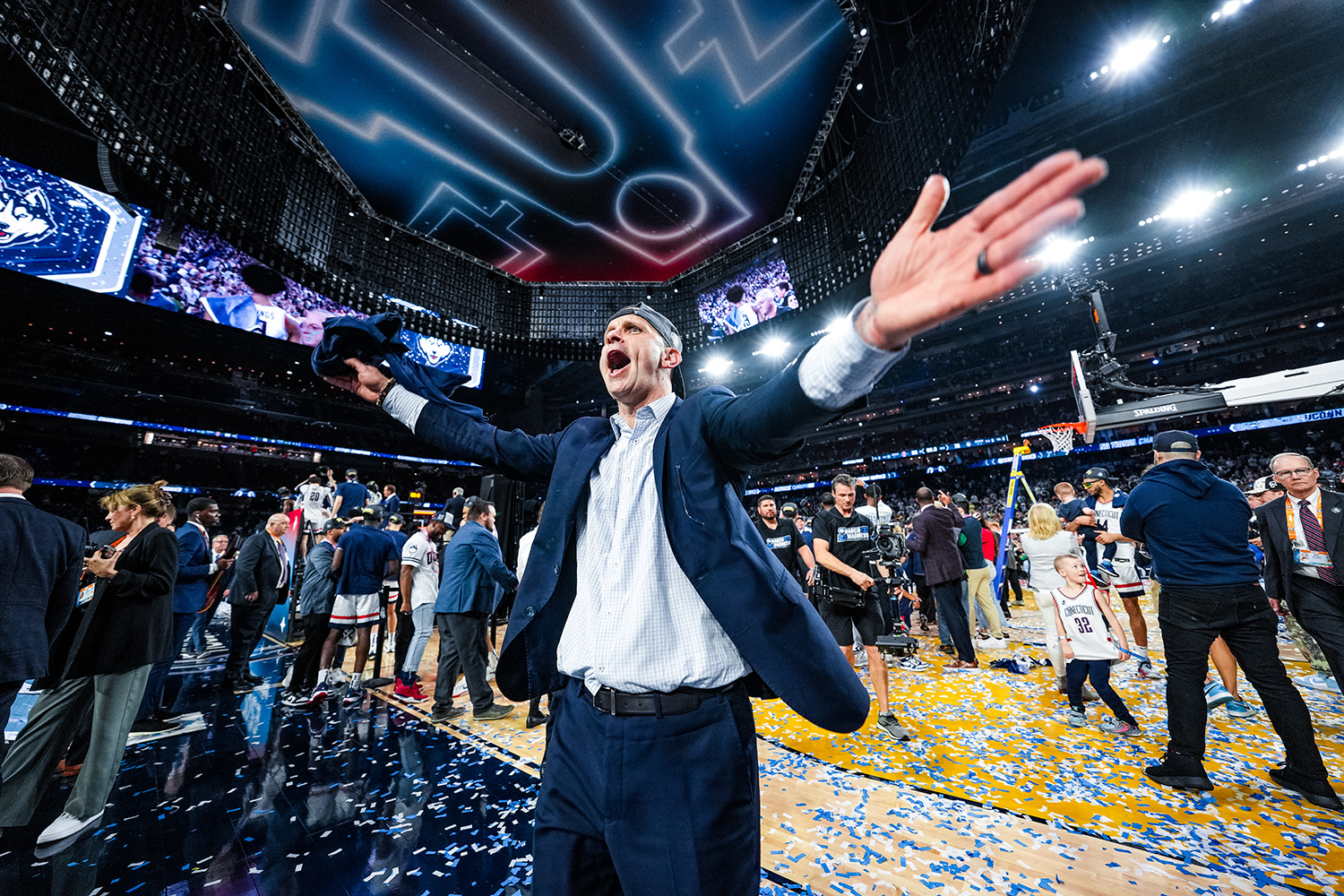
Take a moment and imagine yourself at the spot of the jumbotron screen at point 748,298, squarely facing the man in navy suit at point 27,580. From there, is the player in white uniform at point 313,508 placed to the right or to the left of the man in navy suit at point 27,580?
right

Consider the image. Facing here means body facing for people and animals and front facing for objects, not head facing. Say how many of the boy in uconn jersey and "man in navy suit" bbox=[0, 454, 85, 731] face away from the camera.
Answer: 1

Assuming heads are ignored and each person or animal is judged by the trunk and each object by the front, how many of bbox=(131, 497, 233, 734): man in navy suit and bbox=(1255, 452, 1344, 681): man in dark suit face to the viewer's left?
0

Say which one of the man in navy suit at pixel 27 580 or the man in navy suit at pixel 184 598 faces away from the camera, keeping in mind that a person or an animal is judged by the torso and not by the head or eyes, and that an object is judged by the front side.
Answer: the man in navy suit at pixel 27 580

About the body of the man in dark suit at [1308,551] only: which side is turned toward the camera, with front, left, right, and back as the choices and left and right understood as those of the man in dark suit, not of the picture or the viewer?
front

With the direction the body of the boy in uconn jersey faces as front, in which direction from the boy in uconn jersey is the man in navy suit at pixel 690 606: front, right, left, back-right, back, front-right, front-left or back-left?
front

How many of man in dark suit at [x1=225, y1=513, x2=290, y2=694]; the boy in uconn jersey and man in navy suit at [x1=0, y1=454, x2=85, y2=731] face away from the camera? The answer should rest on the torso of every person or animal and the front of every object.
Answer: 1

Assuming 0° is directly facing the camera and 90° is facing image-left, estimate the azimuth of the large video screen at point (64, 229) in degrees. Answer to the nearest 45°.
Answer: approximately 315°

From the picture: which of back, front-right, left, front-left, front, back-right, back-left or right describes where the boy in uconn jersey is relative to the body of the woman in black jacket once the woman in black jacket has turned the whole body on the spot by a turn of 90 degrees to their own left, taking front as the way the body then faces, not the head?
front-left
